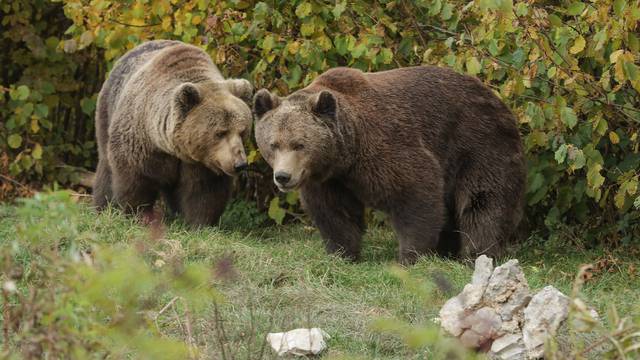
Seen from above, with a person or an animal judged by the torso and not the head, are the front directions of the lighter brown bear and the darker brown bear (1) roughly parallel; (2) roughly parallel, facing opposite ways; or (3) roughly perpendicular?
roughly perpendicular

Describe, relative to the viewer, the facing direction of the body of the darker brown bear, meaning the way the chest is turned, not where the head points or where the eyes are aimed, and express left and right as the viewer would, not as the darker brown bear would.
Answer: facing the viewer and to the left of the viewer

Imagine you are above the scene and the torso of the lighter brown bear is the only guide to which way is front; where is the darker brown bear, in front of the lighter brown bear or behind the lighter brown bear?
in front

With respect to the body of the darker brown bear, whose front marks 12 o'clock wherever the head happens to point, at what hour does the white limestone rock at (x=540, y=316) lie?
The white limestone rock is roughly at 10 o'clock from the darker brown bear.

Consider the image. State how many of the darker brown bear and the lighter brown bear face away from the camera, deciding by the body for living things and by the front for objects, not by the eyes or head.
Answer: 0

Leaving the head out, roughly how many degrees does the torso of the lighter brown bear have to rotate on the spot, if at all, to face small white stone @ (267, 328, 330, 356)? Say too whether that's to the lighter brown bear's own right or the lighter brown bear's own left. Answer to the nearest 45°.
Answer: approximately 45° to the lighter brown bear's own right

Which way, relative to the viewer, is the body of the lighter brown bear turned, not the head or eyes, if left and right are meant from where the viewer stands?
facing the viewer and to the right of the viewer
